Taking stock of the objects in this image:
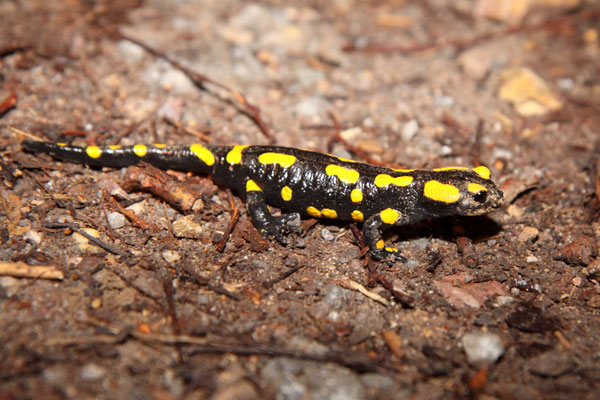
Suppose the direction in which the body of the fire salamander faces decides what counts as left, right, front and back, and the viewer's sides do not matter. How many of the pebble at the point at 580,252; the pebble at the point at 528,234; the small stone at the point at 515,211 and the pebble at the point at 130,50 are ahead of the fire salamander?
3

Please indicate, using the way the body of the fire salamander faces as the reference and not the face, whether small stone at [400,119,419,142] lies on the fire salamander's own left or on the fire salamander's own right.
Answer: on the fire salamander's own left

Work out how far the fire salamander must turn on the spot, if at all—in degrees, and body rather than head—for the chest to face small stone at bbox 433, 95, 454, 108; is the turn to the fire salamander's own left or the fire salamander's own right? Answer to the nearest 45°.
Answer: approximately 45° to the fire salamander's own left

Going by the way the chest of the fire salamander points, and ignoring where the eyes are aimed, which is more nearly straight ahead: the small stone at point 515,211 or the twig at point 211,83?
the small stone

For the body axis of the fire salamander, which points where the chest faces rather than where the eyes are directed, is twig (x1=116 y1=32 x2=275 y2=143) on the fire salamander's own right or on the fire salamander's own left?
on the fire salamander's own left

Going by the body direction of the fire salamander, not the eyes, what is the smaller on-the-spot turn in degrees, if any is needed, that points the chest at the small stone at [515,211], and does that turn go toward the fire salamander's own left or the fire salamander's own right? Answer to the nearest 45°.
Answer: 0° — it already faces it

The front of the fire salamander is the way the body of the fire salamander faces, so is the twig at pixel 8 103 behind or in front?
behind

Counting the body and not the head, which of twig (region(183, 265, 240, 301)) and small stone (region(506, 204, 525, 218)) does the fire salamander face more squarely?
the small stone

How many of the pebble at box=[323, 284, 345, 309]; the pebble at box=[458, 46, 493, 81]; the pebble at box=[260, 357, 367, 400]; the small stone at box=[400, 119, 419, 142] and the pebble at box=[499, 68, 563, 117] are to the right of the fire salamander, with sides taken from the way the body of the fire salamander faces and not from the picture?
2

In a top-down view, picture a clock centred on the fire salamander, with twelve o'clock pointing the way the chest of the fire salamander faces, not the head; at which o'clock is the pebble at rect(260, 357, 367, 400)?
The pebble is roughly at 3 o'clock from the fire salamander.

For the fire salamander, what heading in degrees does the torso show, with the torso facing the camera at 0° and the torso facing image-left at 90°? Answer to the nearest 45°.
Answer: approximately 270°

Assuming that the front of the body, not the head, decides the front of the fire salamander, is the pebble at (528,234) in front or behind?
in front

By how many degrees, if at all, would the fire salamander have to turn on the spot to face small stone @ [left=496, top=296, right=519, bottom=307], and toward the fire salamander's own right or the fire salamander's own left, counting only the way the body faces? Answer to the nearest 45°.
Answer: approximately 45° to the fire salamander's own right

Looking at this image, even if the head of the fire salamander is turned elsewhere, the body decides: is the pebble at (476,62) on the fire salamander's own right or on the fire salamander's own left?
on the fire salamander's own left

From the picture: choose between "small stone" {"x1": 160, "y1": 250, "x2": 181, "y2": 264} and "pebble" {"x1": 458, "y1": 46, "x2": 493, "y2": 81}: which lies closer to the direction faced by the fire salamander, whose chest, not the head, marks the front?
the pebble

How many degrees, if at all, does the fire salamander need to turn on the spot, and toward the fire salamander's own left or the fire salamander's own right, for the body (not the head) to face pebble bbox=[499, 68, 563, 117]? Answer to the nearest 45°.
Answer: approximately 45° to the fire salamander's own left
